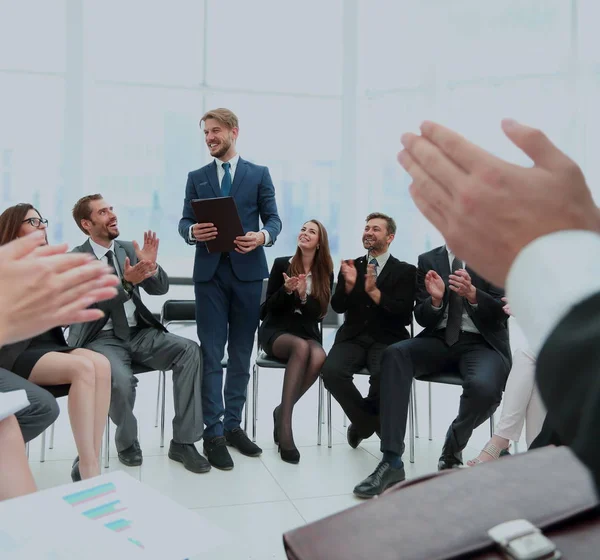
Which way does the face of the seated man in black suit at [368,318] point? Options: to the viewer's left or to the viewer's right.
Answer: to the viewer's left

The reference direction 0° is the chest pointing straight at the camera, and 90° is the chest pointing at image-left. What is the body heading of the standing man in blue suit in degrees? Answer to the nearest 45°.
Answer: approximately 0°

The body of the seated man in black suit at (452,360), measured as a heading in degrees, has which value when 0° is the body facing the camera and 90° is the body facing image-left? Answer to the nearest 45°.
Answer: approximately 45°

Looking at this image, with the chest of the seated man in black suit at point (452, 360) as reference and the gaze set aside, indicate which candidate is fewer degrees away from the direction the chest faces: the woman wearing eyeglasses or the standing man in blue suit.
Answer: the woman wearing eyeglasses

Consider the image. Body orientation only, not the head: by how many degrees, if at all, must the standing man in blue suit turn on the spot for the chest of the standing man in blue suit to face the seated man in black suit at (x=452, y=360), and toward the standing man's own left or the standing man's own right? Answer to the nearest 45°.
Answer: approximately 45° to the standing man's own left
